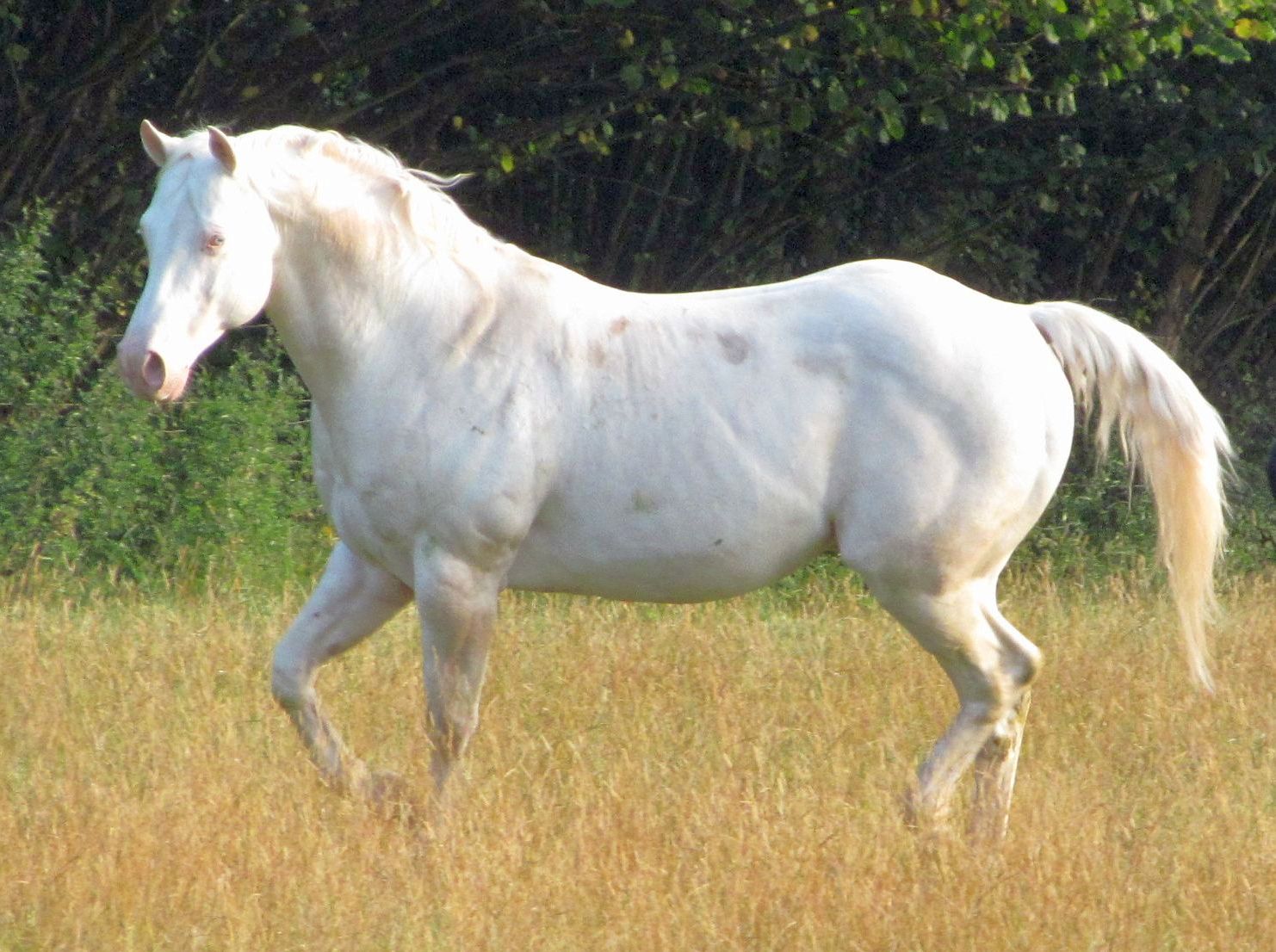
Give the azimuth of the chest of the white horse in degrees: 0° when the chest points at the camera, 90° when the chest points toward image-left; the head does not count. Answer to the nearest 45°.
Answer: approximately 90°
